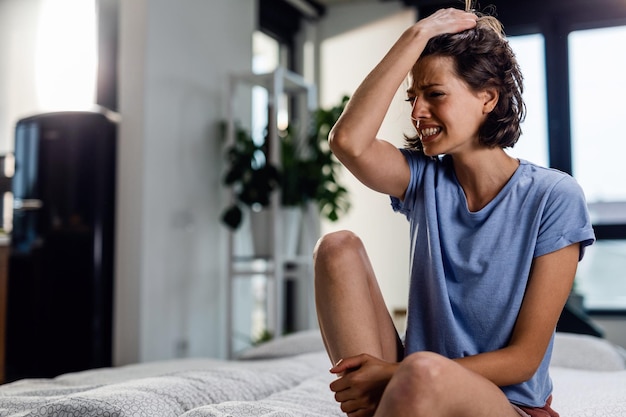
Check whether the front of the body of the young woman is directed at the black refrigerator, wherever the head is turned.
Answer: no

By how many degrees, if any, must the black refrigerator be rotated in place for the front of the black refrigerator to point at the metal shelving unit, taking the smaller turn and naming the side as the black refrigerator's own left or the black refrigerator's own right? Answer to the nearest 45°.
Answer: approximately 135° to the black refrigerator's own left

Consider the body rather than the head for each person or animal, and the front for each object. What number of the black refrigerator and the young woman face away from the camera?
0

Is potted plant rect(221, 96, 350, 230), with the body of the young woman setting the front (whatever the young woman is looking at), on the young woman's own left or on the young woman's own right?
on the young woman's own right

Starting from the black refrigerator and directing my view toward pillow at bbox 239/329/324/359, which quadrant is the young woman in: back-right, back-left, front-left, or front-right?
front-right

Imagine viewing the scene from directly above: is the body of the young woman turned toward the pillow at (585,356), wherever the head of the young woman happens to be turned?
no

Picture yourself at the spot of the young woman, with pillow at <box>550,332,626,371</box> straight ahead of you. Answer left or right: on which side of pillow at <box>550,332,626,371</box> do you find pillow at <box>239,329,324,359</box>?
left

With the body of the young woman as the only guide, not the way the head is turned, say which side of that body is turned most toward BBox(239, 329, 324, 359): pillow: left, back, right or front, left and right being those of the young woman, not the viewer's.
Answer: right

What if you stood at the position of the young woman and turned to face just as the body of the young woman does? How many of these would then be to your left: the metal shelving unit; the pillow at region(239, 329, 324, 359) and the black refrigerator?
0

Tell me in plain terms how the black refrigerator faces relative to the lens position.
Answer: facing the viewer and to the left of the viewer

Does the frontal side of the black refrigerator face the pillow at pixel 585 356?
no

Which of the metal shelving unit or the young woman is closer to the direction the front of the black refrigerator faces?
the young woman

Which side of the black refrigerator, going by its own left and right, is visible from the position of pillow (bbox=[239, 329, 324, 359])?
left

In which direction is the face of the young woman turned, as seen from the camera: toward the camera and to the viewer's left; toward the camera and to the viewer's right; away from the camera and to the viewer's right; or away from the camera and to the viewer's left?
toward the camera and to the viewer's left

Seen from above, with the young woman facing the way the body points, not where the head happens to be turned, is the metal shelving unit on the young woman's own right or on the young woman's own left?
on the young woman's own right
